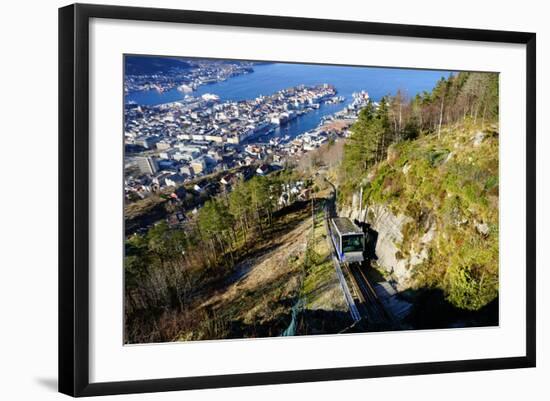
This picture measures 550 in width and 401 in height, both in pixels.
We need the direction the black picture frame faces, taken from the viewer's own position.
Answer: facing the viewer and to the right of the viewer
